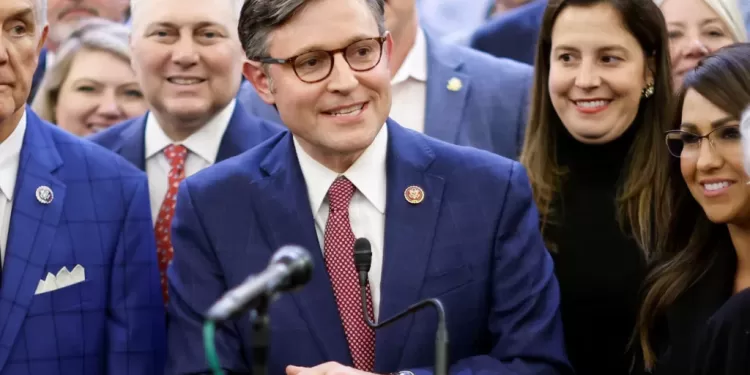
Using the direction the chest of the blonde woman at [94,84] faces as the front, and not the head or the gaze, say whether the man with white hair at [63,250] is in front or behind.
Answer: in front

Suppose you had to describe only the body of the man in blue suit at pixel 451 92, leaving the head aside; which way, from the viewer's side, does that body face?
toward the camera

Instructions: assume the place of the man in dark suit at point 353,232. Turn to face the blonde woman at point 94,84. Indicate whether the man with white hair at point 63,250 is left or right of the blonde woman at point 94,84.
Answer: left

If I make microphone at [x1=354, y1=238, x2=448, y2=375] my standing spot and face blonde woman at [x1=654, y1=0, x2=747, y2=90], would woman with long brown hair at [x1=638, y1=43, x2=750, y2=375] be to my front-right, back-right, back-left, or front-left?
front-right

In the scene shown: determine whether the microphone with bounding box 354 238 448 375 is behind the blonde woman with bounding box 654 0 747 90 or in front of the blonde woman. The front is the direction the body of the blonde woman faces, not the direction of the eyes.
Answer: in front

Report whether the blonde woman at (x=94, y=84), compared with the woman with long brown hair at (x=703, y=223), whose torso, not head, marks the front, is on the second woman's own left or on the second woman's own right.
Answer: on the second woman's own right

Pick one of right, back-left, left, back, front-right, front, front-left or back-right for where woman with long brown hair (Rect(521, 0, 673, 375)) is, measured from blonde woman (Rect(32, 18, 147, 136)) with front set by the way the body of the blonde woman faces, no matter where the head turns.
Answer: front-left

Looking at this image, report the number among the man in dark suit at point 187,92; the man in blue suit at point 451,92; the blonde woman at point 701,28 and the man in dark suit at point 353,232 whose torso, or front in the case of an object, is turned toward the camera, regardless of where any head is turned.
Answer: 4

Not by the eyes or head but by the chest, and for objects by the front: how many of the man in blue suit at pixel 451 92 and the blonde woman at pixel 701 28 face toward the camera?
2

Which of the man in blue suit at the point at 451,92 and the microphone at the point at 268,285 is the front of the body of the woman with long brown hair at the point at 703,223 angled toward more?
the microphone

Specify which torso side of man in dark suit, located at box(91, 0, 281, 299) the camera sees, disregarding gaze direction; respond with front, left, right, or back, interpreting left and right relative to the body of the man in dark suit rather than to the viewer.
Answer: front
